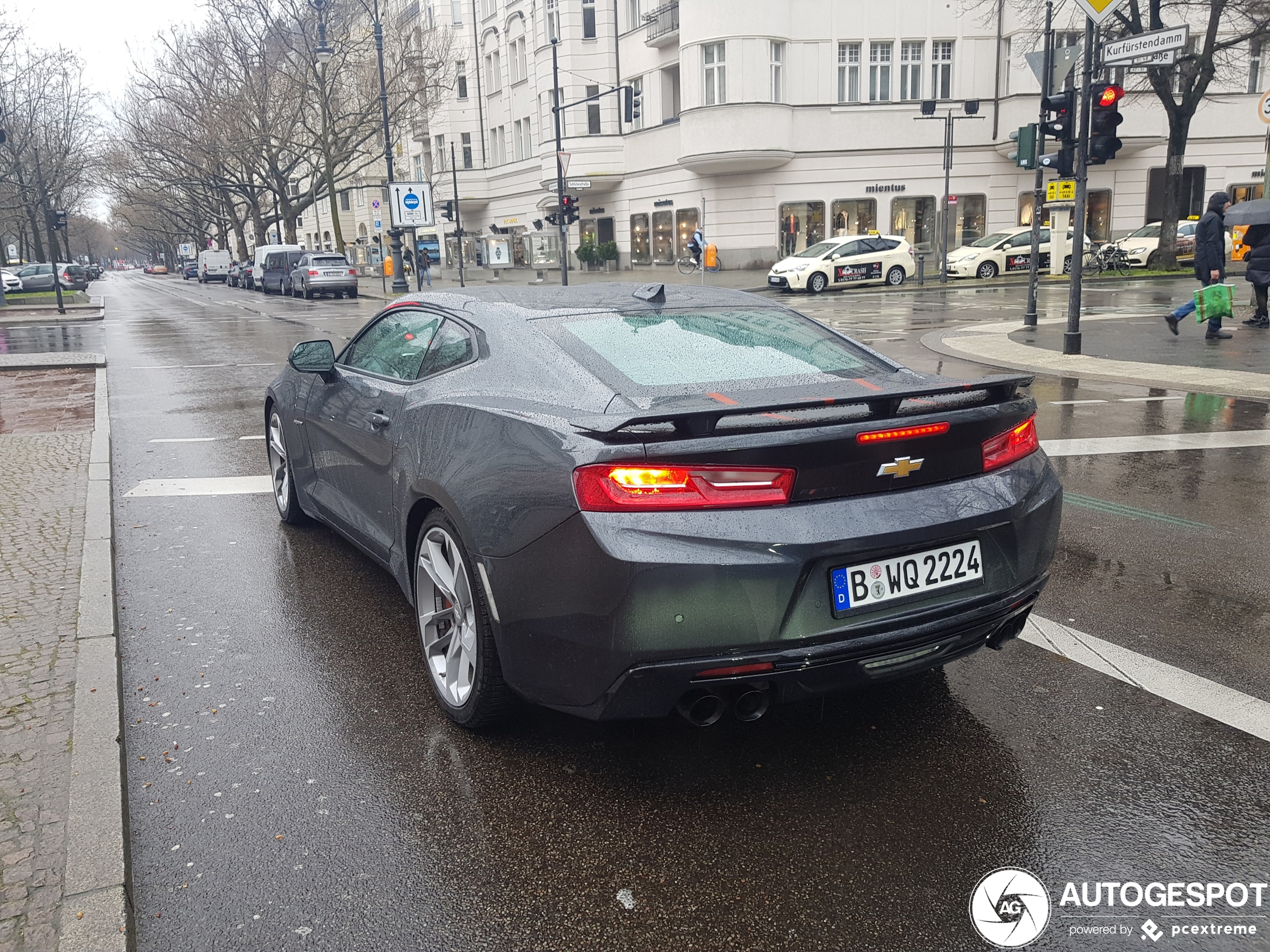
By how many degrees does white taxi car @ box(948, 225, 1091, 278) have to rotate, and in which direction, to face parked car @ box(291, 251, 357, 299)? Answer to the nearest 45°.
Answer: approximately 45° to its right

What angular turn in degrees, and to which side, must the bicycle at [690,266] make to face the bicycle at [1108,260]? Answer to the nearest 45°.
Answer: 0° — it already faces it

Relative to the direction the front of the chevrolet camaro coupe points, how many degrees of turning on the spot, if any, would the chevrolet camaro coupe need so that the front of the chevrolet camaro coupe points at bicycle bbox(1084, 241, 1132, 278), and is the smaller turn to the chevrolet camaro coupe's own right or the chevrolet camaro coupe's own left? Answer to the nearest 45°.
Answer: approximately 90° to the chevrolet camaro coupe's own right

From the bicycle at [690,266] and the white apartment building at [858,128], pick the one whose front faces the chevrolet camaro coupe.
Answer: the white apartment building

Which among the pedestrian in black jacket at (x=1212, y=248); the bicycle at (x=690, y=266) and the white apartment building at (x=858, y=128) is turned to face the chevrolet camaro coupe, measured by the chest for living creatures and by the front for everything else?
the white apartment building

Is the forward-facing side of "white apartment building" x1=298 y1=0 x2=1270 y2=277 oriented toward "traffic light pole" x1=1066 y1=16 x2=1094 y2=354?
yes

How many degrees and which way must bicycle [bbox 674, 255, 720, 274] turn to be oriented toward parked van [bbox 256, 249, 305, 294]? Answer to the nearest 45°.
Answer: approximately 180°

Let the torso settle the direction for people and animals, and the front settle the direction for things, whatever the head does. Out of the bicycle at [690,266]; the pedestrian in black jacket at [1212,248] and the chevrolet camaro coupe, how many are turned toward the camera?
0

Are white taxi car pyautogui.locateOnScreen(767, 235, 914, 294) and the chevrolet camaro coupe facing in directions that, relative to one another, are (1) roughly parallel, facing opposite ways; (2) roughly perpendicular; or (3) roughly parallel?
roughly perpendicular

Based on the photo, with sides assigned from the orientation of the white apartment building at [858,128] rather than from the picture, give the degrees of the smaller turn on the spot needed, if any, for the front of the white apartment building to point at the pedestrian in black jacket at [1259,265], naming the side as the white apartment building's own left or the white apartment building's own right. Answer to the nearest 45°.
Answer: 0° — it already faces them

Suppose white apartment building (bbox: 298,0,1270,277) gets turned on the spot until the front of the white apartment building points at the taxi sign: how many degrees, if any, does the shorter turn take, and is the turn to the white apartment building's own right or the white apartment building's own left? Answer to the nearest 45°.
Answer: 0° — it already faces it

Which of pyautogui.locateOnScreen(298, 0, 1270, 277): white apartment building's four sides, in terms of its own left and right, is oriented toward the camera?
front

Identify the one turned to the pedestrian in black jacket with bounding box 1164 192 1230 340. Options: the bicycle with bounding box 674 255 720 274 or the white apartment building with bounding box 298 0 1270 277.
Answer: the white apartment building
